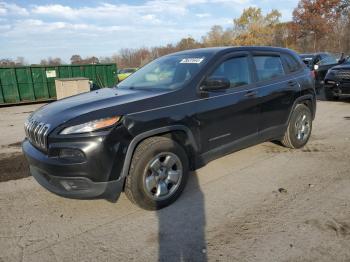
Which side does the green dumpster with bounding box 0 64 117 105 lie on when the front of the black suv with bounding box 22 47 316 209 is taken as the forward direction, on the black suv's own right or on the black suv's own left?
on the black suv's own right

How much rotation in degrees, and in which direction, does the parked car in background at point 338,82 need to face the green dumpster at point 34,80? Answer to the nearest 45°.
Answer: approximately 45° to its right

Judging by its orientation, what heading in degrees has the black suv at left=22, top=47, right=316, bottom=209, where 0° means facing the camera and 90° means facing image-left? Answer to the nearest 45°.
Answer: approximately 45°

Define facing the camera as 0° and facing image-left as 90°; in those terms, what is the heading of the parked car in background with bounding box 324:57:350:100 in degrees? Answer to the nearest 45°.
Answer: approximately 45°

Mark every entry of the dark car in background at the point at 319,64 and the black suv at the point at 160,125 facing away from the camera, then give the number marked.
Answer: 0

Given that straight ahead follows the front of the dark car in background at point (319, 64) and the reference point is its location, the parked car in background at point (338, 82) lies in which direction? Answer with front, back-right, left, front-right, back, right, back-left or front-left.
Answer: front-left

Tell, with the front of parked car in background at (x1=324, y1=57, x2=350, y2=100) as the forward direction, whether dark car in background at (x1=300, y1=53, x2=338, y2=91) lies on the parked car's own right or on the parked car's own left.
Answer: on the parked car's own right

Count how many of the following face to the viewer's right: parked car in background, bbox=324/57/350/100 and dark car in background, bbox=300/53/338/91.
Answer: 0

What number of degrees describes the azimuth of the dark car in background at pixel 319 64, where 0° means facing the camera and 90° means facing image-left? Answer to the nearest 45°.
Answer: approximately 45°

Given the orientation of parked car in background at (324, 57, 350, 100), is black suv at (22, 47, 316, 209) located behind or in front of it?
in front

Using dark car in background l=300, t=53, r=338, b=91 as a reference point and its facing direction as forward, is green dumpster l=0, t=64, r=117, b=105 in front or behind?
in front
